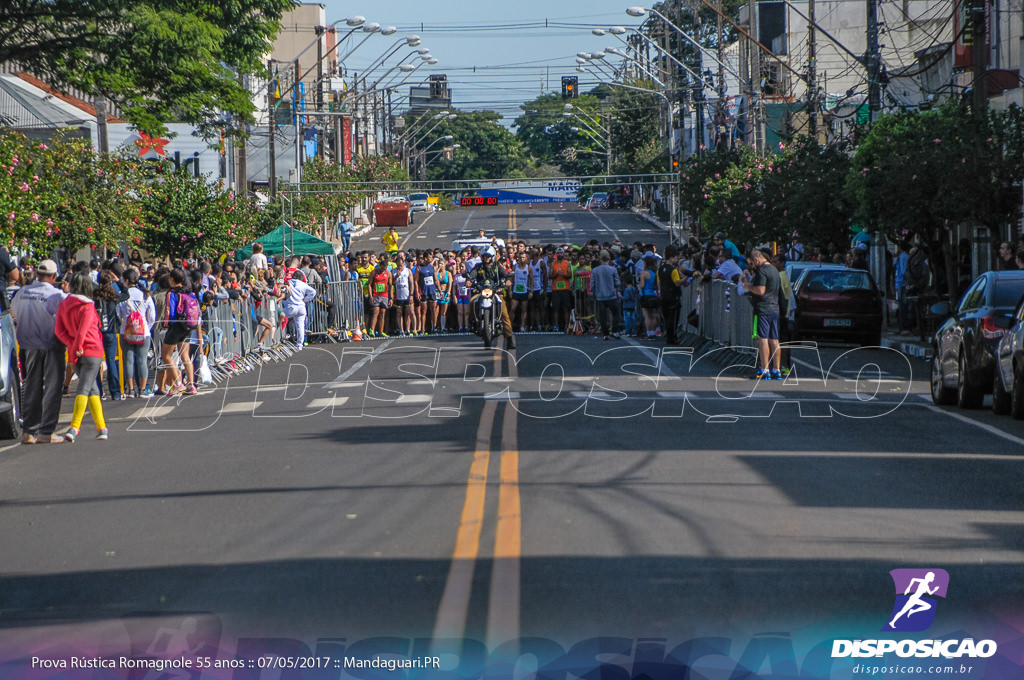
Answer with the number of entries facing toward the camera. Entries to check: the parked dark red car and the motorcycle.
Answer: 1

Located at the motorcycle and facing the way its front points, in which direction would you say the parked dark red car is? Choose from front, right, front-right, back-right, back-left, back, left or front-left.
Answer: left

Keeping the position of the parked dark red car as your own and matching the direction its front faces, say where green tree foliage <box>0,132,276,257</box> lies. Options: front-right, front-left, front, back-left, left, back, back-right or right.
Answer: left

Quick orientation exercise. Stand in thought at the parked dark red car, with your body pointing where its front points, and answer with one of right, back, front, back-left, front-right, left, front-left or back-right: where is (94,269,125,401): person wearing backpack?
back-left

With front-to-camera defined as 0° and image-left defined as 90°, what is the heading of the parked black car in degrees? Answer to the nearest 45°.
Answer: approximately 180°

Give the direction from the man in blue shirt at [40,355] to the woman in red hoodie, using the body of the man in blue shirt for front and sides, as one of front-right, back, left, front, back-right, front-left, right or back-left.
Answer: right

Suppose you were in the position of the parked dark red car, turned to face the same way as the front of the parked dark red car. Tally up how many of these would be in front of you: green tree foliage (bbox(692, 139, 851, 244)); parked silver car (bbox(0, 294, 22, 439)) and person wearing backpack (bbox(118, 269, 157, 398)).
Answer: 1

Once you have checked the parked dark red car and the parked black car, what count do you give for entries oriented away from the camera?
2

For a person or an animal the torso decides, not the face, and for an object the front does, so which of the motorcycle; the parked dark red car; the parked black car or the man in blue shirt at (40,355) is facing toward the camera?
the motorcycle

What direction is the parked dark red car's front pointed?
away from the camera

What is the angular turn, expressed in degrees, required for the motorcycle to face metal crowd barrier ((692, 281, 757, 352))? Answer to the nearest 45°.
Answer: approximately 45° to its left

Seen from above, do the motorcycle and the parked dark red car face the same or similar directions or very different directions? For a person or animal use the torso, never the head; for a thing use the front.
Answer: very different directions

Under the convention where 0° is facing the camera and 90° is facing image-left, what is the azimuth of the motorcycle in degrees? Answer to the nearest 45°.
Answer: approximately 0°

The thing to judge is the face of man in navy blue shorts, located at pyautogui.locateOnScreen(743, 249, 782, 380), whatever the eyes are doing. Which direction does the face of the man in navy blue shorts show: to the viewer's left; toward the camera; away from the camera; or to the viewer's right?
to the viewer's left

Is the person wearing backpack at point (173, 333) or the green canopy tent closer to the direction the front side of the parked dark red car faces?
the green canopy tent

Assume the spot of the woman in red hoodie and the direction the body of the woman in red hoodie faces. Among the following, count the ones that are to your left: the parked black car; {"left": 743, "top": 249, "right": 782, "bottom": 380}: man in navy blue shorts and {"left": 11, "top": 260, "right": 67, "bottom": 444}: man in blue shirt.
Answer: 1
